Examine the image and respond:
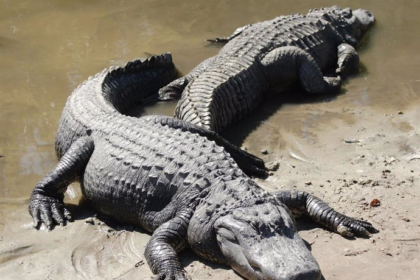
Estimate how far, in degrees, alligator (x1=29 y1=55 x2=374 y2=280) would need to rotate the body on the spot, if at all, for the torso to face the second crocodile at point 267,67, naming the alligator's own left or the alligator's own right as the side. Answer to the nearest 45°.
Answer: approximately 135° to the alligator's own left

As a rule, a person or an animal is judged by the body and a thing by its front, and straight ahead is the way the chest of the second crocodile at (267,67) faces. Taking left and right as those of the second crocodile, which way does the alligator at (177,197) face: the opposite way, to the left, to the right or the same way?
to the right

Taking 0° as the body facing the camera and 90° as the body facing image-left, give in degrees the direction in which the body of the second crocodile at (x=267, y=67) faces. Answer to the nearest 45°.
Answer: approximately 225°

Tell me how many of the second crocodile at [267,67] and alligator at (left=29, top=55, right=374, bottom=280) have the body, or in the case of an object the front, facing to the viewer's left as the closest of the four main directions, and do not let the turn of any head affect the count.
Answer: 0

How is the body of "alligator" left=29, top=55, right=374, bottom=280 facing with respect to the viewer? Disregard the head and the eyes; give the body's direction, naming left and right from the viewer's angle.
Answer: facing the viewer and to the right of the viewer
